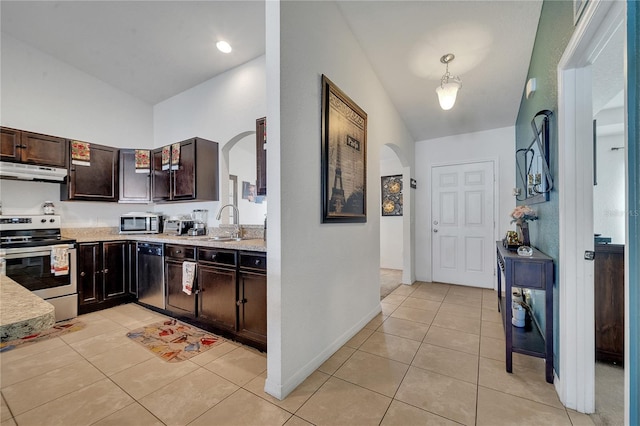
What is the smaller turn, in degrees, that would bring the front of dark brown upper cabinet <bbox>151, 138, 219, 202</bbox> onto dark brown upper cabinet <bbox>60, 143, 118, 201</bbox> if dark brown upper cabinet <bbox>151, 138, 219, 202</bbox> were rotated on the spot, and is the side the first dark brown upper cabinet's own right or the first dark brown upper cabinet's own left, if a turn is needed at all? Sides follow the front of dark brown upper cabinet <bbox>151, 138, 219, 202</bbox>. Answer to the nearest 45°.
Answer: approximately 90° to the first dark brown upper cabinet's own right

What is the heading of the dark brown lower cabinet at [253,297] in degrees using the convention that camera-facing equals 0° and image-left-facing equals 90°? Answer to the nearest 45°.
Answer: approximately 45°

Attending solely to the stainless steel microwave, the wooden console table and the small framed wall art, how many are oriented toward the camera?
2

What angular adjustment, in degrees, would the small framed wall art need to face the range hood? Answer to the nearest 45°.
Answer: approximately 45° to its right

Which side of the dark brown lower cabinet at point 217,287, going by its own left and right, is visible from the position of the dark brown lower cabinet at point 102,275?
right

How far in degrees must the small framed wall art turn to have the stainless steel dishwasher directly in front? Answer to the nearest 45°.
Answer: approximately 45° to its right

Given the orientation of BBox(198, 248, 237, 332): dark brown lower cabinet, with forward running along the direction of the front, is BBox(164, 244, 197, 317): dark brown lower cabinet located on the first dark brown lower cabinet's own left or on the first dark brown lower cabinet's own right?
on the first dark brown lower cabinet's own right

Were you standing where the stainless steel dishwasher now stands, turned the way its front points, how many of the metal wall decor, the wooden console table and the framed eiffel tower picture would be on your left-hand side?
3

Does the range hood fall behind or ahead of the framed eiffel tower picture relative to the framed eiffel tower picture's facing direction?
behind

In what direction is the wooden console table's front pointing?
to the viewer's left

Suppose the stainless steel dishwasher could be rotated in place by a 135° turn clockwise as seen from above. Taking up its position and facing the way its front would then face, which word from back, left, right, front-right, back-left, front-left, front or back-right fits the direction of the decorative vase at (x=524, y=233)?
back-right

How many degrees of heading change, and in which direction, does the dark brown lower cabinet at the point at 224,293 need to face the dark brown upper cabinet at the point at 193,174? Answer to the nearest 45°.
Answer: approximately 135° to its right
